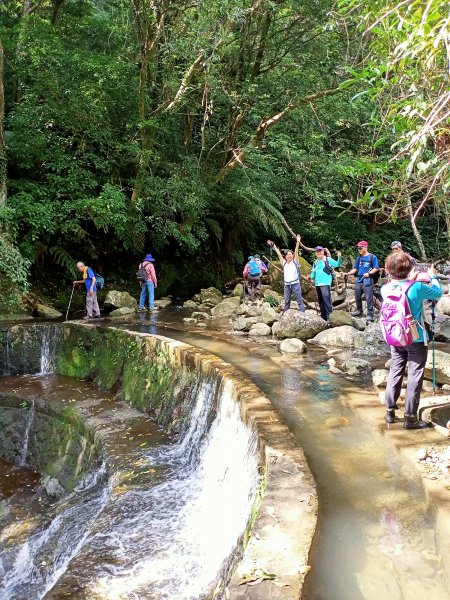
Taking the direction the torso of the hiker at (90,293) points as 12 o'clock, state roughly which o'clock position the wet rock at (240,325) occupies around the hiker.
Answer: The wet rock is roughly at 7 o'clock from the hiker.

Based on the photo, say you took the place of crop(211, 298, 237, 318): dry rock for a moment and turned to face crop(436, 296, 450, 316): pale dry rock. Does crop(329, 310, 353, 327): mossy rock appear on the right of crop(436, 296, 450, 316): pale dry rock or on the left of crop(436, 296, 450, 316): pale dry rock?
right

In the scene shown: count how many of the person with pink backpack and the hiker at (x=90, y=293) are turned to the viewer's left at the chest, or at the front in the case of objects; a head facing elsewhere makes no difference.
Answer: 1

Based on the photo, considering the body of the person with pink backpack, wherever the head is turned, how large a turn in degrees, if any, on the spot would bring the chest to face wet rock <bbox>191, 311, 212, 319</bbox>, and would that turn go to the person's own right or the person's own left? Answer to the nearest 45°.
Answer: approximately 90° to the person's own left

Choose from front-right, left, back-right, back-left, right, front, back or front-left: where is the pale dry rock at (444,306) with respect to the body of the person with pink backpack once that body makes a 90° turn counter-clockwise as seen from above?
front-right

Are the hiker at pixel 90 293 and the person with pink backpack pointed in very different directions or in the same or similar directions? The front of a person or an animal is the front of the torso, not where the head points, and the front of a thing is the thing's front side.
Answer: very different directions

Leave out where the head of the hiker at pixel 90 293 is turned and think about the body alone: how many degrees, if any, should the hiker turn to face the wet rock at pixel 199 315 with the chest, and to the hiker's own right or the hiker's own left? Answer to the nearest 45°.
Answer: approximately 180°

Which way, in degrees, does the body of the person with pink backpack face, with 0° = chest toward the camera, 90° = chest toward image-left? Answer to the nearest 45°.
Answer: approximately 225°

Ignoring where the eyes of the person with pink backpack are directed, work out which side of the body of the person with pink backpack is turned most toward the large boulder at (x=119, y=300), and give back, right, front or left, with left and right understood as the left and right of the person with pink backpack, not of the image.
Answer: left

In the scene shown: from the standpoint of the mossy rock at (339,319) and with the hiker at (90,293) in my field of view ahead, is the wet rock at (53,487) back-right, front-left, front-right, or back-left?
front-left
